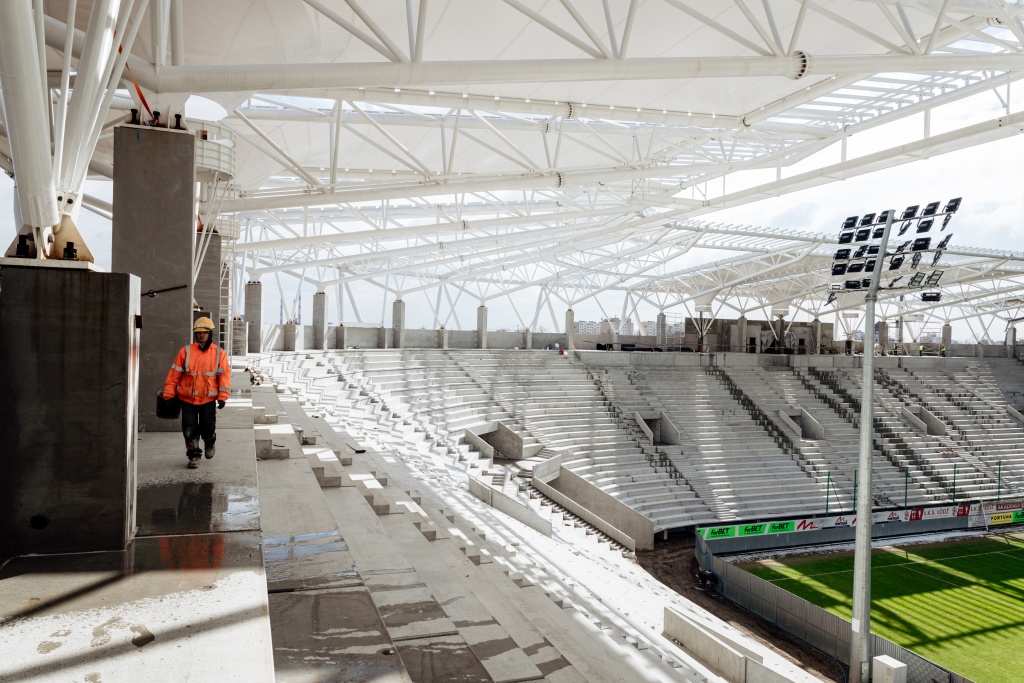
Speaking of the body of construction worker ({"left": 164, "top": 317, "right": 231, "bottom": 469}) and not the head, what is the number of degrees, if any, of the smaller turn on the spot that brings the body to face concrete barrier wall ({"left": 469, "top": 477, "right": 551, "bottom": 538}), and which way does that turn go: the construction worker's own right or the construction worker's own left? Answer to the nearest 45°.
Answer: approximately 135° to the construction worker's own left

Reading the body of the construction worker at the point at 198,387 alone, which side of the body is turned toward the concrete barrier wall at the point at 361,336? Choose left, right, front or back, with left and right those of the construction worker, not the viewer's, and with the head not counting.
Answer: back

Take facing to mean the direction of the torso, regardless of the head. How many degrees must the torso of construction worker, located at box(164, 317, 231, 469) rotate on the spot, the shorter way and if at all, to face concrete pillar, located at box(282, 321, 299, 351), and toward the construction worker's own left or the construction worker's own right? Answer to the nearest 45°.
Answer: approximately 180°

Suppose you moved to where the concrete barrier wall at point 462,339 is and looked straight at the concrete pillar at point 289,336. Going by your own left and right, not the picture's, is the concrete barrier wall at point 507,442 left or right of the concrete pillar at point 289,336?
left

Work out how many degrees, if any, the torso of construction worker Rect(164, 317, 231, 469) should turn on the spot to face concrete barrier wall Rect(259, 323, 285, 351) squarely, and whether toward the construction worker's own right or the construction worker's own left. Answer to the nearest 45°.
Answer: approximately 180°

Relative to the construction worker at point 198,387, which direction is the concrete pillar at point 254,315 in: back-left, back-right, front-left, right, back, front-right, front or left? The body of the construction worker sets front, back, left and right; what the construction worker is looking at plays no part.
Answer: back

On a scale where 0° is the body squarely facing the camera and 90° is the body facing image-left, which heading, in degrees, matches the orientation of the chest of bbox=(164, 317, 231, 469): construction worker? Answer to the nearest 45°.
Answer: approximately 0°

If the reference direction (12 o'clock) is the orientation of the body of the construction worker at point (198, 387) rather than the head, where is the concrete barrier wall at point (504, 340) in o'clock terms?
The concrete barrier wall is roughly at 7 o'clock from the construction worker.

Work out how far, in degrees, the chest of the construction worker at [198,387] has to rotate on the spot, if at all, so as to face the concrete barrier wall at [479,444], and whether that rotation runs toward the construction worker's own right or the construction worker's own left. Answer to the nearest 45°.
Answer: approximately 135° to the construction worker's own left

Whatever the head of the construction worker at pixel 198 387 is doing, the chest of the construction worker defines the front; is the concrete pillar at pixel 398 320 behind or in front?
behind
